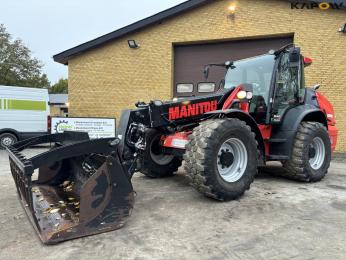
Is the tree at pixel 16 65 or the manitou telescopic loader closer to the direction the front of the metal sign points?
the manitou telescopic loader

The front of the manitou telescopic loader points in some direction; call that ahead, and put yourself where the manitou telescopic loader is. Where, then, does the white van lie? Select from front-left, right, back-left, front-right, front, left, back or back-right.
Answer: right

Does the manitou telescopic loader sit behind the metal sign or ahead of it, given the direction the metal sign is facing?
ahead

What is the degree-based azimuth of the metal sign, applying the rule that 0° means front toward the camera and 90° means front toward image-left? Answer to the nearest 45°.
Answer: approximately 0°

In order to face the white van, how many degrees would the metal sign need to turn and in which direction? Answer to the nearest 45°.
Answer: approximately 90° to its right

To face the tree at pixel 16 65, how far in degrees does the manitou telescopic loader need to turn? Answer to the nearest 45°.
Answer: approximately 90° to its right

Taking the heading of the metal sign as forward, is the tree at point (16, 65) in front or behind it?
behind

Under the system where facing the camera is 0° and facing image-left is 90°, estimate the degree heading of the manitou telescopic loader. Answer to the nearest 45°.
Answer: approximately 45°

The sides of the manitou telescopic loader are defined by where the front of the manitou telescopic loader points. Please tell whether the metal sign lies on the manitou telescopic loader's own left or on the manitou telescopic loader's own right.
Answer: on the manitou telescopic loader's own right
